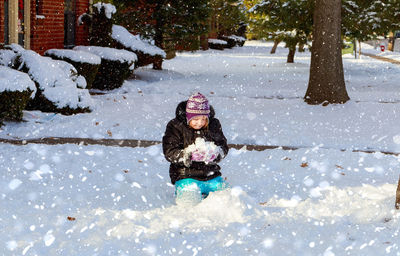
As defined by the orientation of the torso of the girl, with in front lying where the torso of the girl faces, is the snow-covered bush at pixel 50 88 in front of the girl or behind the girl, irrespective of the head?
behind

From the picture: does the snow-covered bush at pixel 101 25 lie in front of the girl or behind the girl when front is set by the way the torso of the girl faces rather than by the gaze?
behind

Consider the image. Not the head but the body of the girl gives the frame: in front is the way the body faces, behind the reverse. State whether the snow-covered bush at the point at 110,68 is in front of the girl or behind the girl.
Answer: behind

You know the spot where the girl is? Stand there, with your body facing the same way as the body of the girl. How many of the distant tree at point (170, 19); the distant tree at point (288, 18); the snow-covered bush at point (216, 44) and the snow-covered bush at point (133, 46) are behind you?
4

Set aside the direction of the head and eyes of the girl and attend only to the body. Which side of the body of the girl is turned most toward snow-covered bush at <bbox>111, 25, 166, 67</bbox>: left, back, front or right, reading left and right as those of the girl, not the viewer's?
back

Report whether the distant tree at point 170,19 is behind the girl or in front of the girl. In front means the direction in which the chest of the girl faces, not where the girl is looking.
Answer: behind

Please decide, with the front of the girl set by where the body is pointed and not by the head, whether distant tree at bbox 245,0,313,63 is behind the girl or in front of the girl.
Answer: behind

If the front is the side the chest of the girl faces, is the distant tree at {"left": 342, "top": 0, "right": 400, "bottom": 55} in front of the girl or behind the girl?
behind

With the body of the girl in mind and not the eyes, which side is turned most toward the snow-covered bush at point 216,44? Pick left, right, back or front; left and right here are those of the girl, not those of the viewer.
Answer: back

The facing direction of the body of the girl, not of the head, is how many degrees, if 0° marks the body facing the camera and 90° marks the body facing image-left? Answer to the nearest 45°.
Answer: approximately 0°
